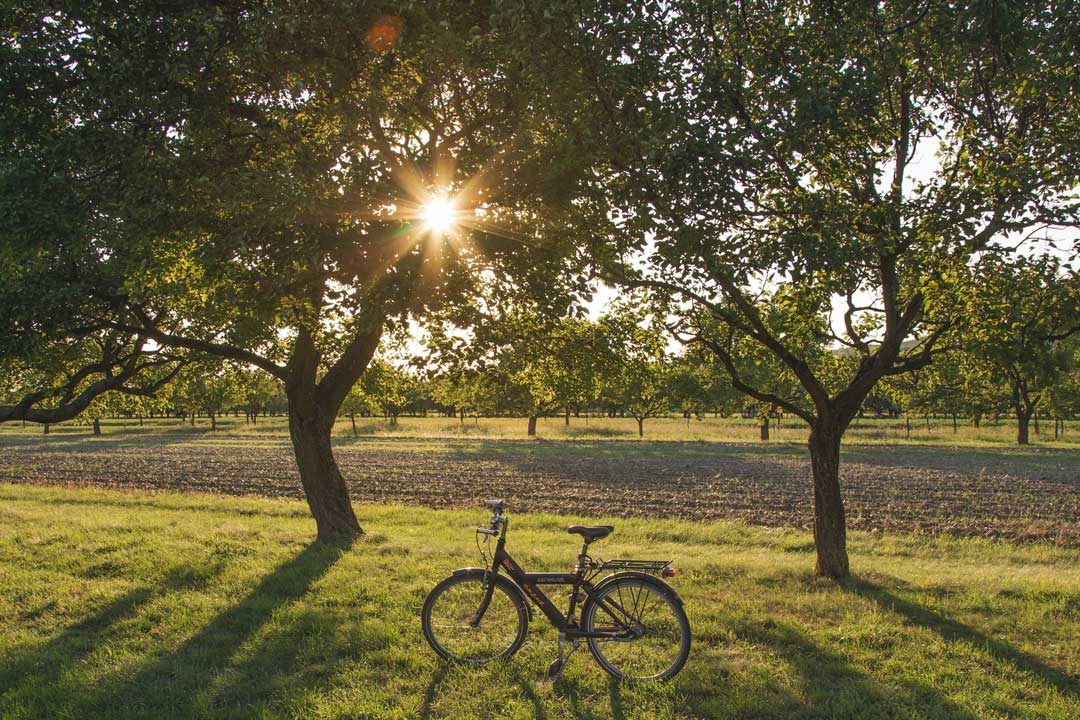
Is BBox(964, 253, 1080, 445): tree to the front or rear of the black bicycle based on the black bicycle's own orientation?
to the rear

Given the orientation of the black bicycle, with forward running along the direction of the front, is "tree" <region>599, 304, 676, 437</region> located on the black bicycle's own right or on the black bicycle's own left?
on the black bicycle's own right

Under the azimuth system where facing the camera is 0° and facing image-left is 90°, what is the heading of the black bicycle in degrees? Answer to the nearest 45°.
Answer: approximately 90°
